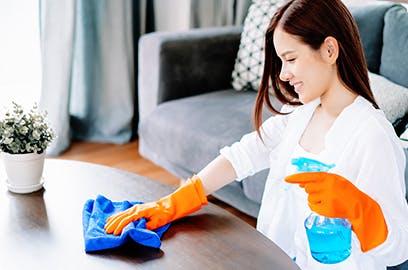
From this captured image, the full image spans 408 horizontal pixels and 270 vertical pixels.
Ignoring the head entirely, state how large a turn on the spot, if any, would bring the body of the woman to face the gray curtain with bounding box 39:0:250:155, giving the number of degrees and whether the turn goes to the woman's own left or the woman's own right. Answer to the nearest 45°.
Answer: approximately 90° to the woman's own right

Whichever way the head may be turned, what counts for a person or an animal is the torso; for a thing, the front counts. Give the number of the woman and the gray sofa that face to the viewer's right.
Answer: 0

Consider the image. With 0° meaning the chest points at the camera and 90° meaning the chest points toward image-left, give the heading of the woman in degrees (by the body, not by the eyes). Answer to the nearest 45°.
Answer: approximately 45°

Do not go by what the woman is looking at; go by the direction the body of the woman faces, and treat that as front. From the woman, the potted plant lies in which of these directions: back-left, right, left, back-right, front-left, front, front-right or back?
front-right

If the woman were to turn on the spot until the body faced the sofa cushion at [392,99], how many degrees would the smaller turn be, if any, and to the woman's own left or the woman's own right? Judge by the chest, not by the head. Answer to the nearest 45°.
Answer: approximately 180°

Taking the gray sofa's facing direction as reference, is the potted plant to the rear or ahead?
ahead

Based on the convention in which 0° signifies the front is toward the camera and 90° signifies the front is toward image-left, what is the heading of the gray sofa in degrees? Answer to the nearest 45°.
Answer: approximately 45°
